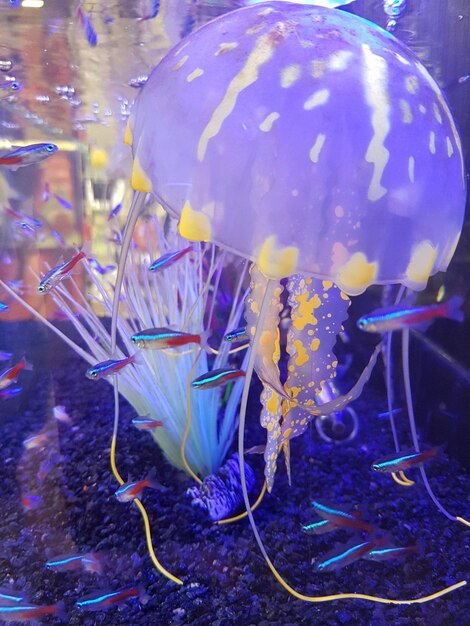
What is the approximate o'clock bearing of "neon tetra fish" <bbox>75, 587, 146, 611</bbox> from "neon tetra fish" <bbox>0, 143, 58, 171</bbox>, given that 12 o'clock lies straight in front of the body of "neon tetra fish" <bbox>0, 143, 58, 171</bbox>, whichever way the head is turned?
"neon tetra fish" <bbox>75, 587, 146, 611</bbox> is roughly at 3 o'clock from "neon tetra fish" <bbox>0, 143, 58, 171</bbox>.

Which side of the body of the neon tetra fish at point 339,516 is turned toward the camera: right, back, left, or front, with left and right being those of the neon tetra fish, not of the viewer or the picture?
left

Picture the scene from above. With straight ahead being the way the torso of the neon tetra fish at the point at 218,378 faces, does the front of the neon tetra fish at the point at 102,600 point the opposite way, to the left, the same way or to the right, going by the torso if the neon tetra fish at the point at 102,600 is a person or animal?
the same way

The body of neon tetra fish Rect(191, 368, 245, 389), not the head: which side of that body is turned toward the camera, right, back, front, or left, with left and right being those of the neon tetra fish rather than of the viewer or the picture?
left

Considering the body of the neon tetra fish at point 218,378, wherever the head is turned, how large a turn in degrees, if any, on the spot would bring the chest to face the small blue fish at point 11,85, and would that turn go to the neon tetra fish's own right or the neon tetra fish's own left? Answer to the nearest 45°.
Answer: approximately 45° to the neon tetra fish's own right

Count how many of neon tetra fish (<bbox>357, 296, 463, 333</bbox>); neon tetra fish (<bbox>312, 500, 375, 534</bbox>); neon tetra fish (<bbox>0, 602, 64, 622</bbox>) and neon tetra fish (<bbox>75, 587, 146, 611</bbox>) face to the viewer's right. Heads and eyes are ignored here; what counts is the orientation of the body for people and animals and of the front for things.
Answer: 0

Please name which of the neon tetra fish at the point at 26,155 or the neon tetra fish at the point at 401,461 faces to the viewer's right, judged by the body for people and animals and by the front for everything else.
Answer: the neon tetra fish at the point at 26,155

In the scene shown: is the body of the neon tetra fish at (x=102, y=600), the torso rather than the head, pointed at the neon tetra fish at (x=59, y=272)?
no

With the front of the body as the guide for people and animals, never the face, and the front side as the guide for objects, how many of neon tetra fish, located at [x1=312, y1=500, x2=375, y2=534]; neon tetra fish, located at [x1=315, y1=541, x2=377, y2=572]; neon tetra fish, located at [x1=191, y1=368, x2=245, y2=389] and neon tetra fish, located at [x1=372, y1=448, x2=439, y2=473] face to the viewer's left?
4

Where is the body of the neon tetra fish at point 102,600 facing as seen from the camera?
to the viewer's left
